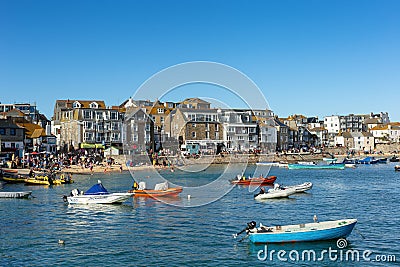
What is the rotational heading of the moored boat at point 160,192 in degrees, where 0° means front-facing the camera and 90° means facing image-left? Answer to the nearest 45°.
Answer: approximately 270°

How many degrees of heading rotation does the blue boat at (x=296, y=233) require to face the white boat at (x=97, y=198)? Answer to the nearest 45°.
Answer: approximately 135° to its left

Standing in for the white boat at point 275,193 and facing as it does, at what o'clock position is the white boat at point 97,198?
the white boat at point 97,198 is roughly at 5 o'clock from the white boat at point 275,193.

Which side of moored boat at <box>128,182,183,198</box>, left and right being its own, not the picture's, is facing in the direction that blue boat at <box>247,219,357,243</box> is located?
right

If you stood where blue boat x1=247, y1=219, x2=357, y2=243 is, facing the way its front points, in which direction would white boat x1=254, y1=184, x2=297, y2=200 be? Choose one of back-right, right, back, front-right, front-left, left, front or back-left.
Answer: left

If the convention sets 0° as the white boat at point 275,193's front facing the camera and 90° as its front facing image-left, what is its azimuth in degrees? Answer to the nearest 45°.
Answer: approximately 270°

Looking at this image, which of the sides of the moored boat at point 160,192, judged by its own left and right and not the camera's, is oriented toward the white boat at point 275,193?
front

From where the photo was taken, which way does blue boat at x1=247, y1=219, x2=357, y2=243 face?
to the viewer's right

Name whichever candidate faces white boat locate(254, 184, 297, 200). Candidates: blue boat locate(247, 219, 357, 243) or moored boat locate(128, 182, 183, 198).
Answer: the moored boat
